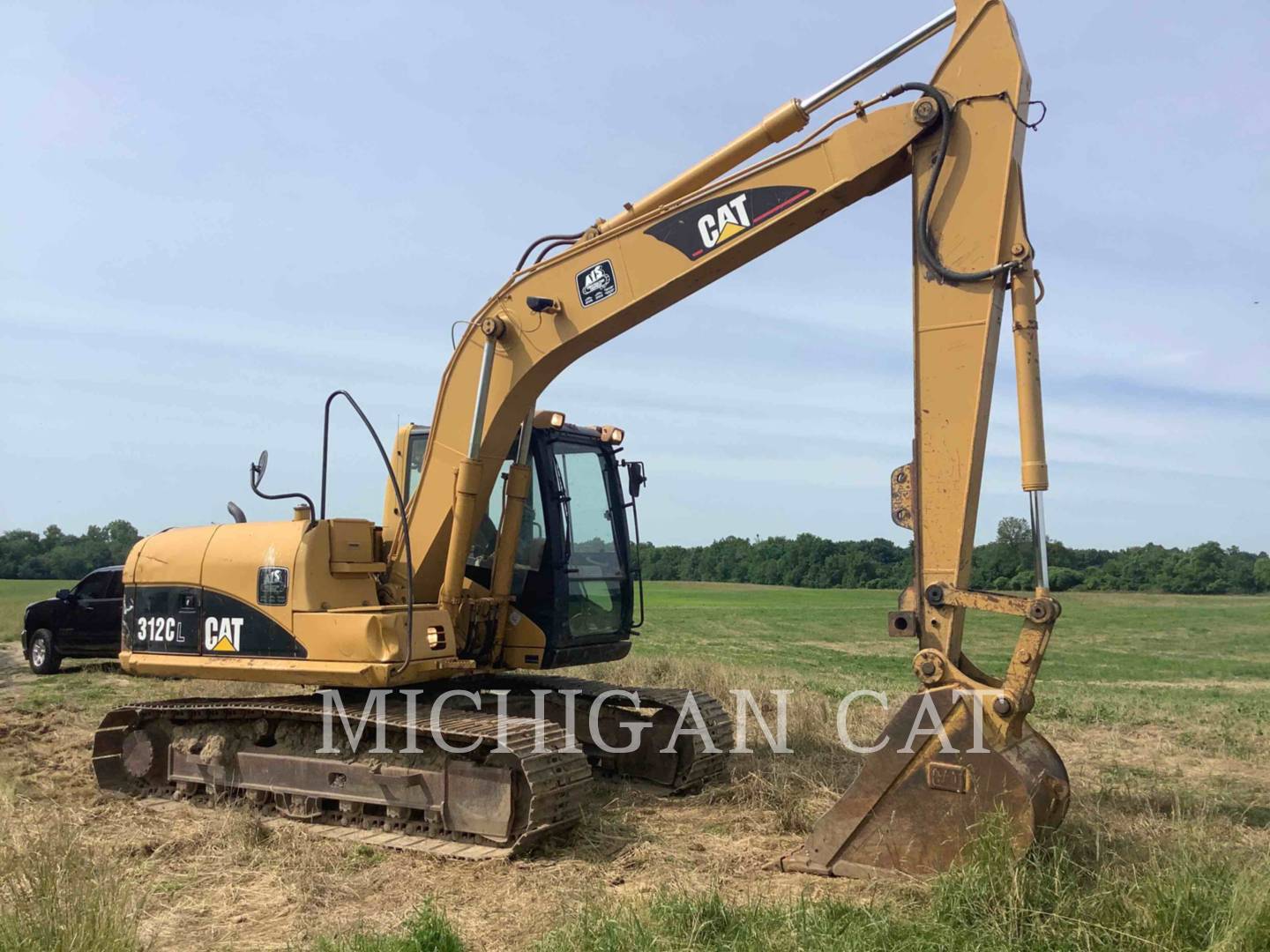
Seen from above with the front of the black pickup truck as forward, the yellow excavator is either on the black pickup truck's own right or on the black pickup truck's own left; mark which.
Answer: on the black pickup truck's own left

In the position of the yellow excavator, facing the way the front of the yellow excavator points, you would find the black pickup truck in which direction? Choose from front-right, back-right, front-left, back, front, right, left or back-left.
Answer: back

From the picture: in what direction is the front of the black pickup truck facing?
to the viewer's left

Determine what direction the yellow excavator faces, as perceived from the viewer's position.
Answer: facing the viewer and to the right of the viewer

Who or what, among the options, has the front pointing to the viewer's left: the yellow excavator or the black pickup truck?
the black pickup truck

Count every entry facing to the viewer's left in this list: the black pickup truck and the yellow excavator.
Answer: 1
